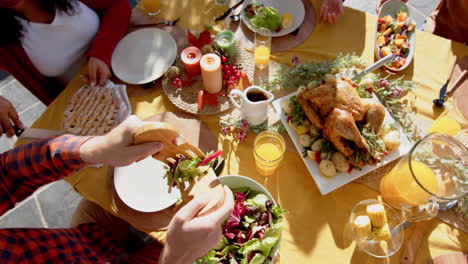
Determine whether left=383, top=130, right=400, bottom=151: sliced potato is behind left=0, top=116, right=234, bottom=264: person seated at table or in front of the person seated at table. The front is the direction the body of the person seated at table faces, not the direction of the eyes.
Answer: in front

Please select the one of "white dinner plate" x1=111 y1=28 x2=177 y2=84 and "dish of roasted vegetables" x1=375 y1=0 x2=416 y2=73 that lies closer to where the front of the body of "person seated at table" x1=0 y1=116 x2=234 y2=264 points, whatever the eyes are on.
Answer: the dish of roasted vegetables

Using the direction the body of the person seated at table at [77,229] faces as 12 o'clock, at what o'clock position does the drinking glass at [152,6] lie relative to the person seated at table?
The drinking glass is roughly at 10 o'clock from the person seated at table.

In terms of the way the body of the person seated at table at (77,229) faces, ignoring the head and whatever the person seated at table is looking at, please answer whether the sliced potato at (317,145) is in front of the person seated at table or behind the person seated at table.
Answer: in front

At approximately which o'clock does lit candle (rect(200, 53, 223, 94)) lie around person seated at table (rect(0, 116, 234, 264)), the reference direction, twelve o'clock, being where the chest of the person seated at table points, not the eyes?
The lit candle is roughly at 11 o'clock from the person seated at table.

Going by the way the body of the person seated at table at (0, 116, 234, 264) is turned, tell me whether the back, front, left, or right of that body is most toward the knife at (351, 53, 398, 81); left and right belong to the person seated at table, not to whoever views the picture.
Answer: front

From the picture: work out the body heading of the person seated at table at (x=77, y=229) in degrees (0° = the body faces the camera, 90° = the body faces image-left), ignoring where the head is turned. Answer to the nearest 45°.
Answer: approximately 270°

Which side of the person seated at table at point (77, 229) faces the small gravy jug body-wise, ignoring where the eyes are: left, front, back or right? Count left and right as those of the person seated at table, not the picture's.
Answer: front
